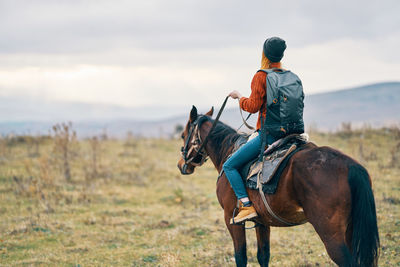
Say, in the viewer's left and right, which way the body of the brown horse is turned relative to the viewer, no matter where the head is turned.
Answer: facing away from the viewer and to the left of the viewer
